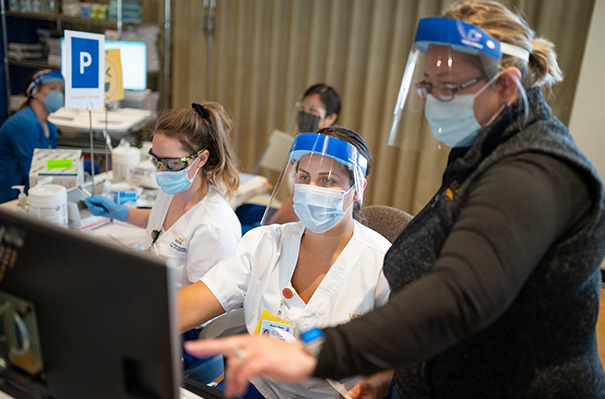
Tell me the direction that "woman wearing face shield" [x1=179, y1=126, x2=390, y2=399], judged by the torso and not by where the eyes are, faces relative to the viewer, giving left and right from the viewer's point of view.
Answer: facing the viewer and to the left of the viewer

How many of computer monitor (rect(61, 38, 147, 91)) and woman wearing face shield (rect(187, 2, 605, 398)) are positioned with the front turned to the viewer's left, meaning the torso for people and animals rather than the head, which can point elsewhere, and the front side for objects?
1

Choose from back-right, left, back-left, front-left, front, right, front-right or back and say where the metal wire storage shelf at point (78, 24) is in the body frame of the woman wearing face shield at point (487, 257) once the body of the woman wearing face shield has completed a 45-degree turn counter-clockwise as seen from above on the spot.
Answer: right

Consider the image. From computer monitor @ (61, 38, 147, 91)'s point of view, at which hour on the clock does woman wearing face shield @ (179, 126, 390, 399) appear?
The woman wearing face shield is roughly at 12 o'clock from the computer monitor.

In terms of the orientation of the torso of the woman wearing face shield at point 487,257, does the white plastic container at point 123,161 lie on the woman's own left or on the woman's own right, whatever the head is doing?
on the woman's own right

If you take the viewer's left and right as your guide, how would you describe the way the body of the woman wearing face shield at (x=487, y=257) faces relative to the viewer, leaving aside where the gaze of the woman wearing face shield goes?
facing to the left of the viewer

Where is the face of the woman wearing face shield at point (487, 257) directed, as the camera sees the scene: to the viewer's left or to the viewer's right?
to the viewer's left

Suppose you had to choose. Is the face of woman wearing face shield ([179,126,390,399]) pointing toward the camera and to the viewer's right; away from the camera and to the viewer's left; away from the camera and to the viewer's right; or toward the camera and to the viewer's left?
toward the camera and to the viewer's left

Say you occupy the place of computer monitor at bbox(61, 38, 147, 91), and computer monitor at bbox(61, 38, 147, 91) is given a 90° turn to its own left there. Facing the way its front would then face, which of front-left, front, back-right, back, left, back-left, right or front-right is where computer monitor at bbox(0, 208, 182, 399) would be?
right

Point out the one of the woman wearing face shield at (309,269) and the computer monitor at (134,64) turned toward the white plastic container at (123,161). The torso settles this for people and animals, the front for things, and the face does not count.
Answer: the computer monitor

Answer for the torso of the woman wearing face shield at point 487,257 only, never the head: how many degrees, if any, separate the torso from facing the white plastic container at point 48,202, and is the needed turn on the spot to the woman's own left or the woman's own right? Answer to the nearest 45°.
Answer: approximately 45° to the woman's own right

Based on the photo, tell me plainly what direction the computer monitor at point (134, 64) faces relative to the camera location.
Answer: facing the viewer

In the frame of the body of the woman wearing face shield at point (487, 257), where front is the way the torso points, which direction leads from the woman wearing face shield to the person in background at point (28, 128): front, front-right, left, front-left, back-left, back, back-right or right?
front-right
